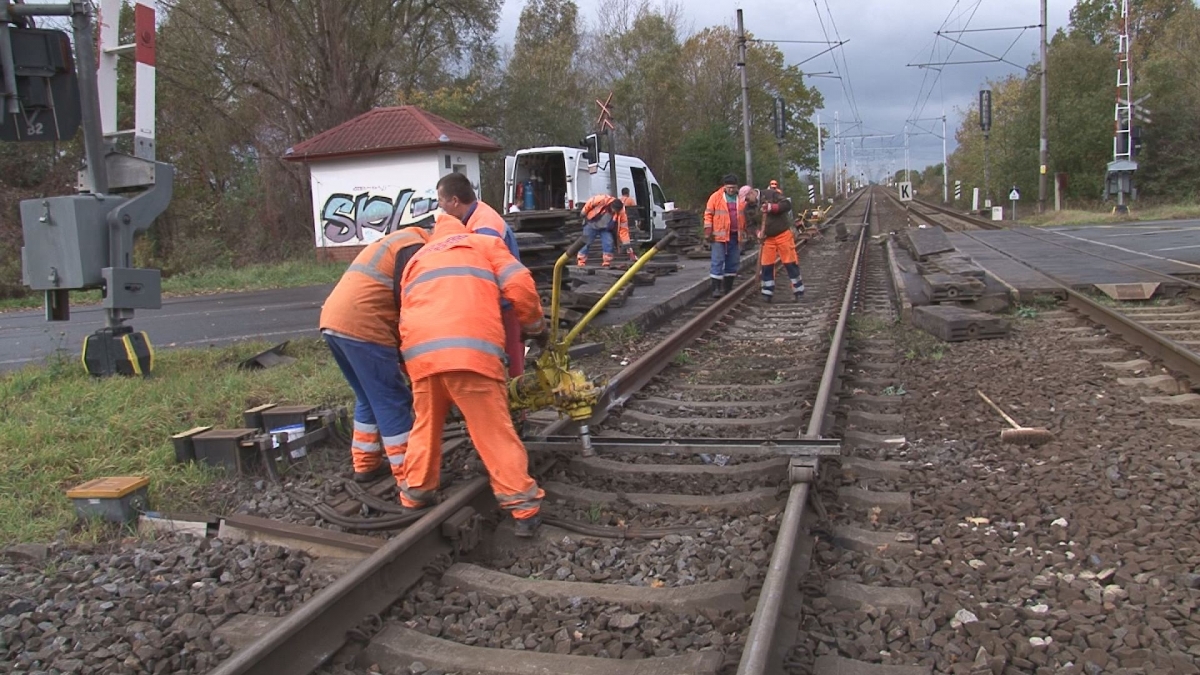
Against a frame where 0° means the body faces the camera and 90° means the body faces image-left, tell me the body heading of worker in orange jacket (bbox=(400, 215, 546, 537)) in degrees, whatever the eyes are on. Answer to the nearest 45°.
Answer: approximately 225°

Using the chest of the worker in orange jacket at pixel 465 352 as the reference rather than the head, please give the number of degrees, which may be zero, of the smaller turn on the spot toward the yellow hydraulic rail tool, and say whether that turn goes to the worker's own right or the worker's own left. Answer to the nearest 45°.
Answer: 0° — they already face it

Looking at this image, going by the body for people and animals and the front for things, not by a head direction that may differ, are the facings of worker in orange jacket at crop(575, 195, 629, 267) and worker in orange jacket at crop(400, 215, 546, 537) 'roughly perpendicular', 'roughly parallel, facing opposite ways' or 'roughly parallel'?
roughly perpendicular

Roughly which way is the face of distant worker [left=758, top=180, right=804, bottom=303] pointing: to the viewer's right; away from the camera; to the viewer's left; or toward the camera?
toward the camera

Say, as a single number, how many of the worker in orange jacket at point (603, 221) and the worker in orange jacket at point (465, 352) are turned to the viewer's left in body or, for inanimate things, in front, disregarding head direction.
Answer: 0

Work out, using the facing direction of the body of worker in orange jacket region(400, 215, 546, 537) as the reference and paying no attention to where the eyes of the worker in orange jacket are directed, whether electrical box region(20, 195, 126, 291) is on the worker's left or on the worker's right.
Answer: on the worker's left

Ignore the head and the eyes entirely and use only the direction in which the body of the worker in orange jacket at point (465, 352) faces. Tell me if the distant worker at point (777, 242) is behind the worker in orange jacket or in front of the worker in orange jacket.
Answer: in front

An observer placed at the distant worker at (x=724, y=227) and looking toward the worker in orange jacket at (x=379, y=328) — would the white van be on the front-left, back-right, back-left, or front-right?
back-right

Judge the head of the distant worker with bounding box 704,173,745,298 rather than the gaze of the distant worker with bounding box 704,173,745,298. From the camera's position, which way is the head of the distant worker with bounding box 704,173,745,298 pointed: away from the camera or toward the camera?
toward the camera

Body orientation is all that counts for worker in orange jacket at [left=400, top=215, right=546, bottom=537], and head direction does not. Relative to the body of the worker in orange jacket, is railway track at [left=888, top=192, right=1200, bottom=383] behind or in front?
in front

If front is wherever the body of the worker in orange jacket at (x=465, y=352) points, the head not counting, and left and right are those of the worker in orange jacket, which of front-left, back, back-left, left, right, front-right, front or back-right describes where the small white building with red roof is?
front-left

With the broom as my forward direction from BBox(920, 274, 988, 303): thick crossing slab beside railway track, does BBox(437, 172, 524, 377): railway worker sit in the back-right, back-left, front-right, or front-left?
front-right

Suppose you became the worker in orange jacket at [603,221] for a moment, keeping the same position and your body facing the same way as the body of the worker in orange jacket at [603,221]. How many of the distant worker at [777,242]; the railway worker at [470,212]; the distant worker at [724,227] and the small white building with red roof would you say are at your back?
1

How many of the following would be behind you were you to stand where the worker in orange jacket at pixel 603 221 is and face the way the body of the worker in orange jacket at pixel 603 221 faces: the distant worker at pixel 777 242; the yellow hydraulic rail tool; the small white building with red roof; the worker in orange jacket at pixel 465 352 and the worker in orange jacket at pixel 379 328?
1

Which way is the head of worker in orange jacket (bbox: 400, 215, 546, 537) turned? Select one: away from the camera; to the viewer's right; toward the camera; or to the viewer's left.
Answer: away from the camera
